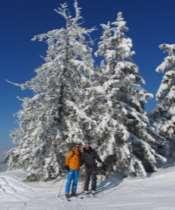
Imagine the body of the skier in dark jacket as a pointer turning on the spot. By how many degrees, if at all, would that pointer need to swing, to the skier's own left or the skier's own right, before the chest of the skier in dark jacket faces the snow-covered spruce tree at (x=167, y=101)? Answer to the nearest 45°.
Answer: approximately 135° to the skier's own left

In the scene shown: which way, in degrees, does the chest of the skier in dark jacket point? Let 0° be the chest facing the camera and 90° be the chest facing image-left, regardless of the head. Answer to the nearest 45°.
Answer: approximately 0°

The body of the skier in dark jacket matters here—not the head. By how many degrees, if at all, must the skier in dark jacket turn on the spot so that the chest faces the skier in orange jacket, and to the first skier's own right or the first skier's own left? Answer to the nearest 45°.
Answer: approximately 45° to the first skier's own right

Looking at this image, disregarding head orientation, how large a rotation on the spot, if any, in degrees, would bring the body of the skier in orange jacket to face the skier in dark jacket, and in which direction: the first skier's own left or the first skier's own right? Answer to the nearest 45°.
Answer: approximately 135° to the first skier's own left

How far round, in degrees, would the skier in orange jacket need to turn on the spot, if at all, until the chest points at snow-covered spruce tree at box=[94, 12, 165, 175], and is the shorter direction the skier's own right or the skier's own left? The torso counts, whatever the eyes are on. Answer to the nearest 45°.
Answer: approximately 135° to the skier's own left

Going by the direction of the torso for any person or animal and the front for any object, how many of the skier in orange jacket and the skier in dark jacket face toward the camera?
2

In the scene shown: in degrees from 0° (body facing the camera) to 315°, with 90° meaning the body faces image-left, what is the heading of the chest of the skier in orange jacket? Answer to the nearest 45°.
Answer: approximately 0°
